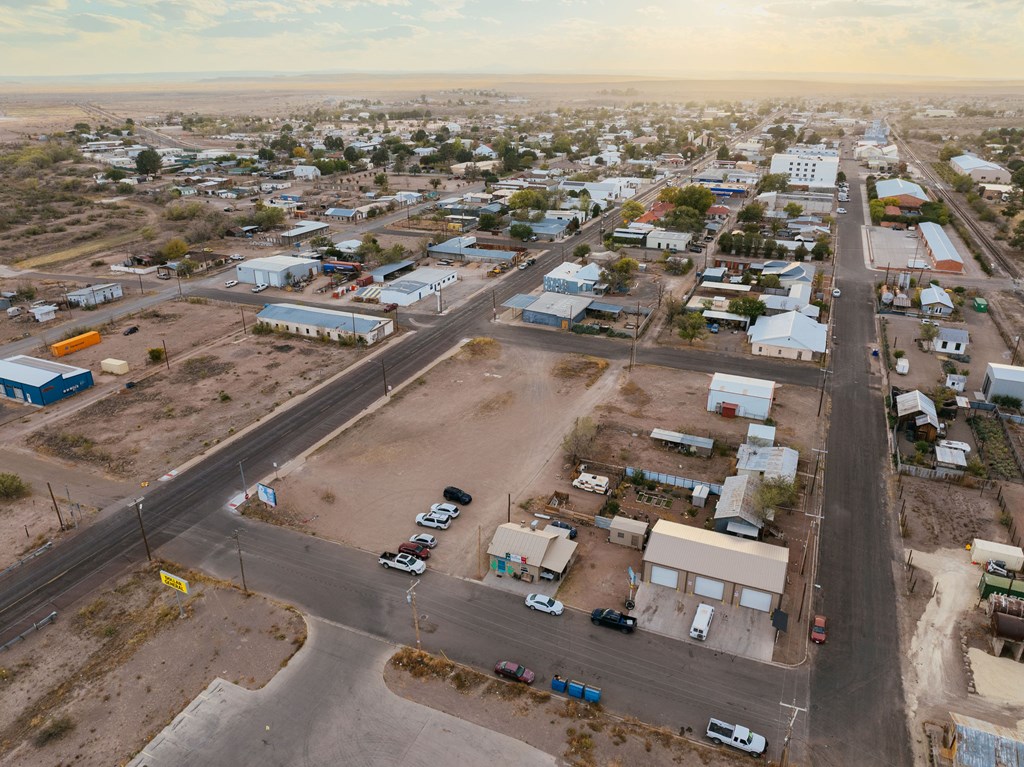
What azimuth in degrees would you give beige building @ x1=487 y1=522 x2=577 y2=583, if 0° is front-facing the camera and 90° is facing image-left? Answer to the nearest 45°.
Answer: approximately 45°

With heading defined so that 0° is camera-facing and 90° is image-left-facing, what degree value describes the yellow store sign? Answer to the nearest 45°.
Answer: approximately 45°

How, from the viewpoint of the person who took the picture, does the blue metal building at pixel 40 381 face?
facing the viewer and to the right of the viewer

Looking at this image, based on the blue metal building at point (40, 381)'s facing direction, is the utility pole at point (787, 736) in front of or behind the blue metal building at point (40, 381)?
in front

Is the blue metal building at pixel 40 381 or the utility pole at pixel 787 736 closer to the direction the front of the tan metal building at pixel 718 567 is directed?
the utility pole

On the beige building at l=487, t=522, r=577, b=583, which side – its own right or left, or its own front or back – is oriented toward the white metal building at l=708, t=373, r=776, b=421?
back

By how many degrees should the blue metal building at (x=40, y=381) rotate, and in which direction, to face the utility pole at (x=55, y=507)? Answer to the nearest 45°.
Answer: approximately 45° to its right
